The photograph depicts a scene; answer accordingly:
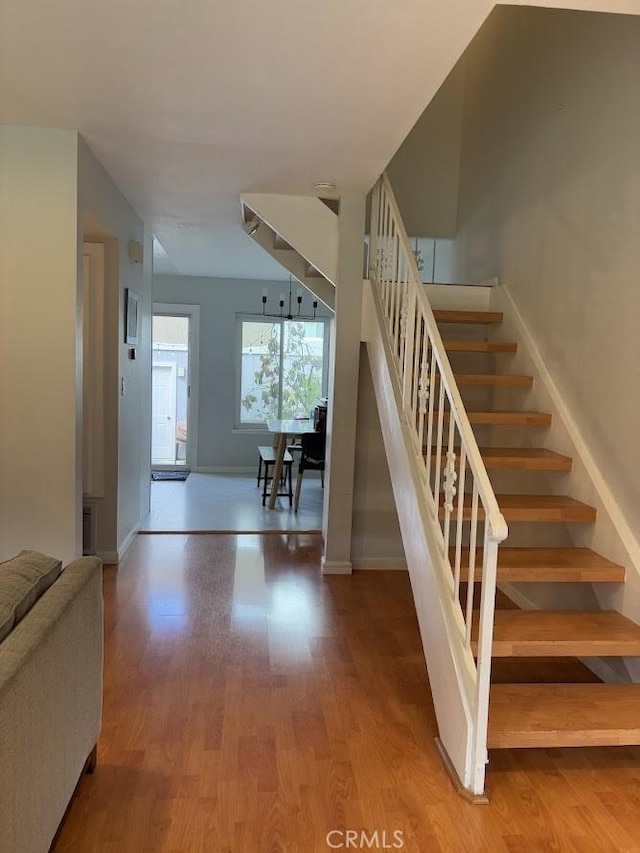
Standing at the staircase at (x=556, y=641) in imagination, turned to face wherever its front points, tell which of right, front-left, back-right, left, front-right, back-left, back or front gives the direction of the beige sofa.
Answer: front-right

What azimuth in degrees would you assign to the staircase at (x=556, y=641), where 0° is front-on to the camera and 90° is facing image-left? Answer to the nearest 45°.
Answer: approximately 0°

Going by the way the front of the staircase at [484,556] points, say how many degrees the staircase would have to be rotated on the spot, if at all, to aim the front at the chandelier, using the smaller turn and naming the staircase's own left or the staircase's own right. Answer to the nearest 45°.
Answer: approximately 135° to the staircase's own right

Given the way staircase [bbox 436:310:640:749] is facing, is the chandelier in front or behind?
behind

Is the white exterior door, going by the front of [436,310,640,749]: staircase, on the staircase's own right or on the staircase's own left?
on the staircase's own right

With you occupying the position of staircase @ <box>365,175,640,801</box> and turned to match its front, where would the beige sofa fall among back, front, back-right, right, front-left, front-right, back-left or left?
front-right
